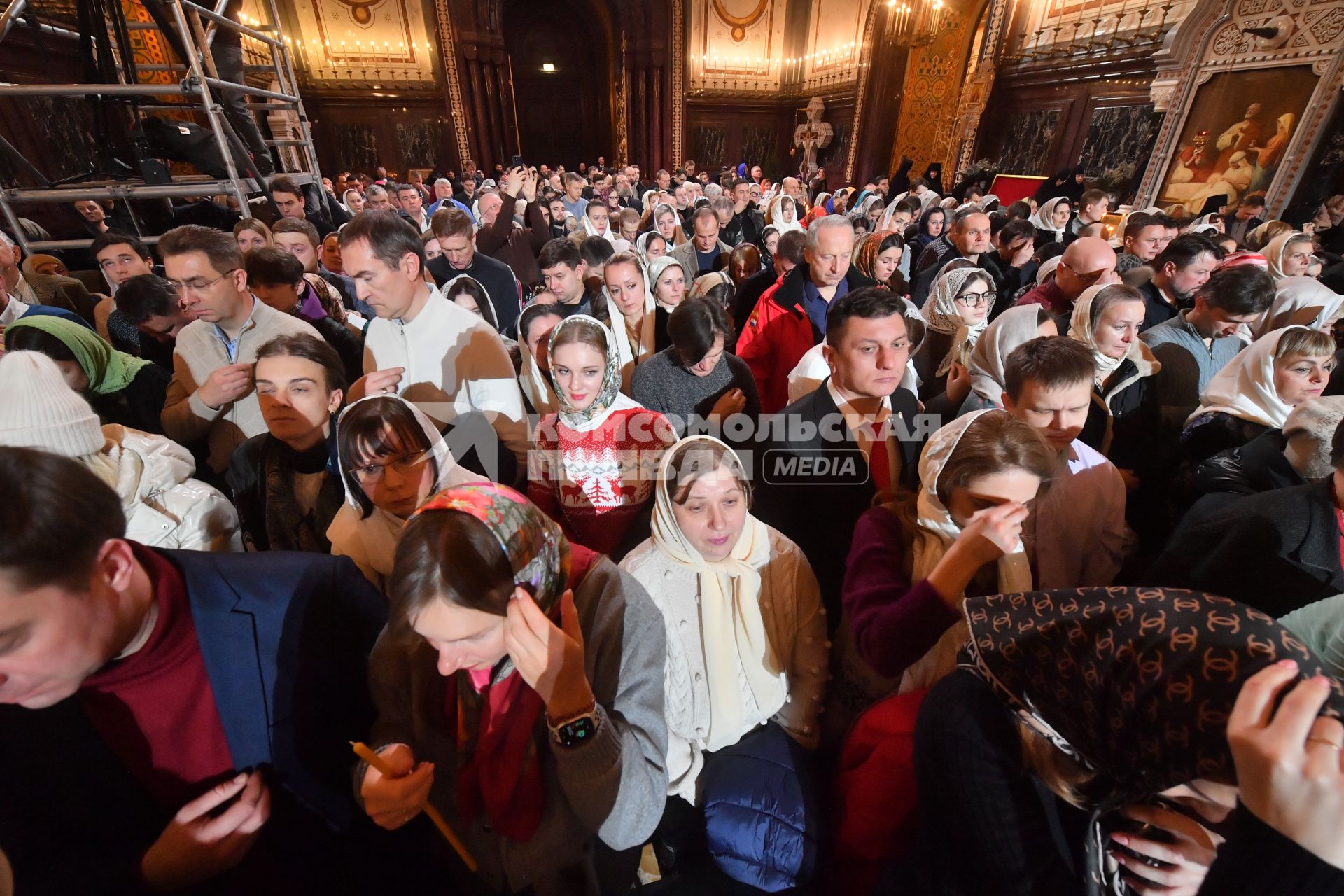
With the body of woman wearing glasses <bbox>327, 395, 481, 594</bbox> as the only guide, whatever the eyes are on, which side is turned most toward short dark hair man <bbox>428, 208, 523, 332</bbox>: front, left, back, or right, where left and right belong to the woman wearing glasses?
back

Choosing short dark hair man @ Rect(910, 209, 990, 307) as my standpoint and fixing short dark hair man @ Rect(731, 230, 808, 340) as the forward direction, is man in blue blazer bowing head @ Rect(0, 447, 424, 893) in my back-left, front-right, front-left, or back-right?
front-left

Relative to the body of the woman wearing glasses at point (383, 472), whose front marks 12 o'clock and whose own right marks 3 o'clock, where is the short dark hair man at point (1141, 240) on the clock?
The short dark hair man is roughly at 9 o'clock from the woman wearing glasses.

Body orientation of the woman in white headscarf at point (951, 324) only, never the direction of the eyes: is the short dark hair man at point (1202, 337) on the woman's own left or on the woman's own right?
on the woman's own left

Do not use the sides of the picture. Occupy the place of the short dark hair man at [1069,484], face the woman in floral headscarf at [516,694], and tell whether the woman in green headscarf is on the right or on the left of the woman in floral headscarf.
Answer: right

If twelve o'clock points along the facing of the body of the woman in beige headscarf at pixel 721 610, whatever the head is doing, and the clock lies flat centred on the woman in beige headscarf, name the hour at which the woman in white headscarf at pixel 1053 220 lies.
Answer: The woman in white headscarf is roughly at 7 o'clock from the woman in beige headscarf.

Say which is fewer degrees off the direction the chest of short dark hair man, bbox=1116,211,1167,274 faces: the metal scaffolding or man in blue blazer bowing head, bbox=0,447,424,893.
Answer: the man in blue blazer bowing head

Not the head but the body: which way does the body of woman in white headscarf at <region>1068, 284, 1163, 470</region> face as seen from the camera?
toward the camera

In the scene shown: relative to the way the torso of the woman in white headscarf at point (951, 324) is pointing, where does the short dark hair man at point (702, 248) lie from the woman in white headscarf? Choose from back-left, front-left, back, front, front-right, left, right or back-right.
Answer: back

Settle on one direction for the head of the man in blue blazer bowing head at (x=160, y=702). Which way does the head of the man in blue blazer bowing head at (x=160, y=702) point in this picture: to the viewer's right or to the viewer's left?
to the viewer's left

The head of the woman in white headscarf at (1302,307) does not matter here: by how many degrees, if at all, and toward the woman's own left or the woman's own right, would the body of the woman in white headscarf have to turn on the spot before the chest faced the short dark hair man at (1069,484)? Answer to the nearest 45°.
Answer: approximately 45° to the woman's own right

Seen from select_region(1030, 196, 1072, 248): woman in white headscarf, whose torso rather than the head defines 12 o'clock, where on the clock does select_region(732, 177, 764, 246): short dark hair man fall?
The short dark hair man is roughly at 4 o'clock from the woman in white headscarf.
